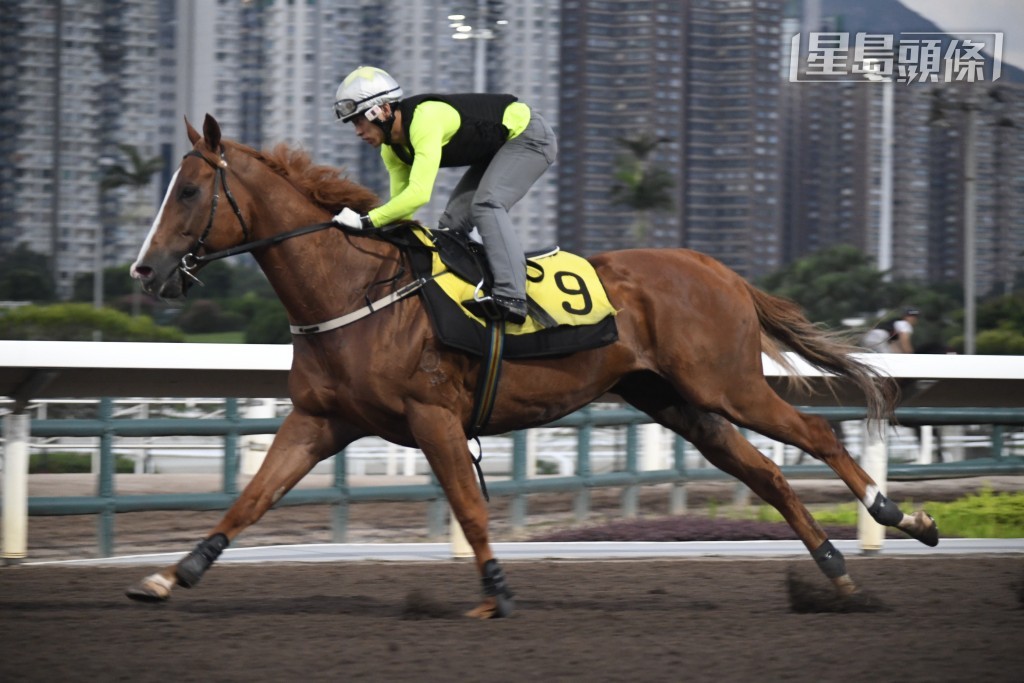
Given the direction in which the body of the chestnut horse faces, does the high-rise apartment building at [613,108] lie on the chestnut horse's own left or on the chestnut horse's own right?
on the chestnut horse's own right

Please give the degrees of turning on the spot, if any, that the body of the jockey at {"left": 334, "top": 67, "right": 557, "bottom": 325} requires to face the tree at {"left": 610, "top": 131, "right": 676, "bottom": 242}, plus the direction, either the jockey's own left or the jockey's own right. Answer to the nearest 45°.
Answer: approximately 90° to the jockey's own right

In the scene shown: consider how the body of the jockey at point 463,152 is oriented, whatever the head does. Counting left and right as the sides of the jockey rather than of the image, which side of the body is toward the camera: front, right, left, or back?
left

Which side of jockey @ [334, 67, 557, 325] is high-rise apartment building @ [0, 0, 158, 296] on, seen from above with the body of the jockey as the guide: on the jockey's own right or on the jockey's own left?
on the jockey's own right

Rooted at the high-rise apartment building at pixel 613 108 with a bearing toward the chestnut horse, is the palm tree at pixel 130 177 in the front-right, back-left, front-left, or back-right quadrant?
front-right

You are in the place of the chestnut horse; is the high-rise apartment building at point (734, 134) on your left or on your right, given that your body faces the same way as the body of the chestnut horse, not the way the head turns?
on your right

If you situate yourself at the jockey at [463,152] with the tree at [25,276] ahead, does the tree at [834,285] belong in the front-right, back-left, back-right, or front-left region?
front-right

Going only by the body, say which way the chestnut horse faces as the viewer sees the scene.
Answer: to the viewer's left

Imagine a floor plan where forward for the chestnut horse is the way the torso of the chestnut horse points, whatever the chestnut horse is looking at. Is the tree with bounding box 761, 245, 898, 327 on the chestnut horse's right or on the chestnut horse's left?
on the chestnut horse's right
